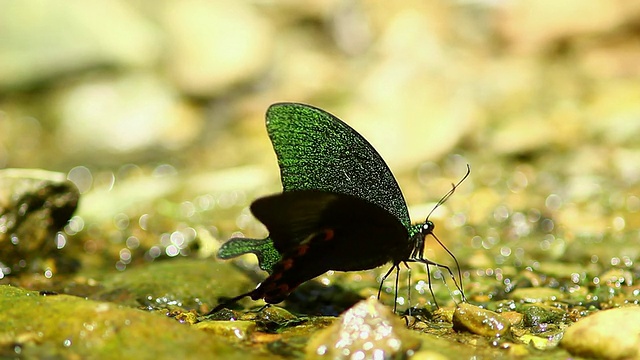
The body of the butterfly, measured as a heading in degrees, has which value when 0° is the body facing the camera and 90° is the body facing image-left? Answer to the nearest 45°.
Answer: approximately 270°

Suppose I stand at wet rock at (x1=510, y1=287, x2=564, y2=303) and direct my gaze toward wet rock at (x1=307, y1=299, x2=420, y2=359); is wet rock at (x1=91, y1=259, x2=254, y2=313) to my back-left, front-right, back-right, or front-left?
front-right

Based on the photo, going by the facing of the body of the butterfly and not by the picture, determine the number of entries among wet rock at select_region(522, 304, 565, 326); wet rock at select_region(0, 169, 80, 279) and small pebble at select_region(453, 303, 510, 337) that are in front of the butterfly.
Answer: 2

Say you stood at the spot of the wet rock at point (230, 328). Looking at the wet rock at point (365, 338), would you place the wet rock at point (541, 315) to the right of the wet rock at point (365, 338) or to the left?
left

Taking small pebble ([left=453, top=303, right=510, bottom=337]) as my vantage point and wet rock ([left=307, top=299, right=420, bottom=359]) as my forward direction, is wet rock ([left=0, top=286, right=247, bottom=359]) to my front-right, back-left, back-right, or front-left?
front-right

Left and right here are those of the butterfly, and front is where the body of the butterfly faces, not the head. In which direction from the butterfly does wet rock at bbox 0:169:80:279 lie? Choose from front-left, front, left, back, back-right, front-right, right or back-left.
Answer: back-left

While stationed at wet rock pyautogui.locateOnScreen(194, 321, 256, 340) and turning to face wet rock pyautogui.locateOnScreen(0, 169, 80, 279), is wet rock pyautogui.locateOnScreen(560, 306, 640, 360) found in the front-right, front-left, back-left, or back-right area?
back-right

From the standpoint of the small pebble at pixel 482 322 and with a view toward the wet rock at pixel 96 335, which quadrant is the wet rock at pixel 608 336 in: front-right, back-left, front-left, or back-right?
back-left

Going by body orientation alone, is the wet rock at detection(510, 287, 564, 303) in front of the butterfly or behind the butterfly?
in front

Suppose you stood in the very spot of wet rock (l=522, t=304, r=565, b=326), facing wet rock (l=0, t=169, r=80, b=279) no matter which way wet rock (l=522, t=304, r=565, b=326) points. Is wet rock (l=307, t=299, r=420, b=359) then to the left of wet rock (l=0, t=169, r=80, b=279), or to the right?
left

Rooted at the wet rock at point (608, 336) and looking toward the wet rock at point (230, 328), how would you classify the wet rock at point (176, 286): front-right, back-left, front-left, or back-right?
front-right

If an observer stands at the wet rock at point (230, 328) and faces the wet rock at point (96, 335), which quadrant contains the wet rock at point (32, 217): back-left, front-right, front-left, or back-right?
front-right

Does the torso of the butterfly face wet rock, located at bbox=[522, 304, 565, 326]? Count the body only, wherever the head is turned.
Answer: yes

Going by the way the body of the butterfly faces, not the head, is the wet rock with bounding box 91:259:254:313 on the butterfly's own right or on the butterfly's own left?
on the butterfly's own left

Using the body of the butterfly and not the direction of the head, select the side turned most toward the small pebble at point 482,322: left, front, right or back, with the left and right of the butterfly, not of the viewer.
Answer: front

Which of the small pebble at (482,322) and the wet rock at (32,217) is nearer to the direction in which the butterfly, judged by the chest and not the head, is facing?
the small pebble
